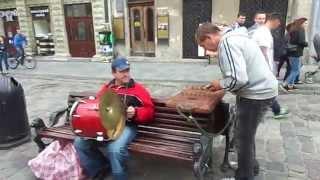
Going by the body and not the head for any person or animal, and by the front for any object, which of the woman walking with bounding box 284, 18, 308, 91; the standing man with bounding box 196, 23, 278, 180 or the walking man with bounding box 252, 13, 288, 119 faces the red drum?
the standing man with bounding box 196, 23, 278, 180

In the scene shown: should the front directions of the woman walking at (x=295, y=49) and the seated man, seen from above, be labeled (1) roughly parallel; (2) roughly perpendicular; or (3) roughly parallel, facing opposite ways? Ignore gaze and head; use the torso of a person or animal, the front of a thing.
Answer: roughly perpendicular

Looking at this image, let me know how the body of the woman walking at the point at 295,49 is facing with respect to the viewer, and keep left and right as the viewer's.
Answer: facing to the right of the viewer

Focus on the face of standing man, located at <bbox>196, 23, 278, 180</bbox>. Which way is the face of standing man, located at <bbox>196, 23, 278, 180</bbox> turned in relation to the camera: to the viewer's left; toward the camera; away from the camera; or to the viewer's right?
to the viewer's left

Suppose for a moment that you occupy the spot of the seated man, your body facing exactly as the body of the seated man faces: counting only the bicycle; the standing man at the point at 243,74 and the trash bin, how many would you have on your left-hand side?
1

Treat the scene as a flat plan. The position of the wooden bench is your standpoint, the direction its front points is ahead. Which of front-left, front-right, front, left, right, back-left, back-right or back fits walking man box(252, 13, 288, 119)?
back

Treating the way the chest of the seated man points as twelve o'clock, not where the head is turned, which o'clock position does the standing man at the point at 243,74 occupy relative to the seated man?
The standing man is roughly at 9 o'clock from the seated man.

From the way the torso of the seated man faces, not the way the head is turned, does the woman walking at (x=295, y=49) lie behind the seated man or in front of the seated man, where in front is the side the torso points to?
behind

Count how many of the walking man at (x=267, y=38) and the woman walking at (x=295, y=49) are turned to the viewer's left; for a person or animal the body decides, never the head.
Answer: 0

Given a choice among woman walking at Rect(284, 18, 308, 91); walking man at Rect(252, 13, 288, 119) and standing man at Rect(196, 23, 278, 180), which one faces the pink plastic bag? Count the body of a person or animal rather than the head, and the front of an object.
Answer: standing man at Rect(196, 23, 278, 180)

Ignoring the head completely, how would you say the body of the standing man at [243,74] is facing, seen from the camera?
to the viewer's left
